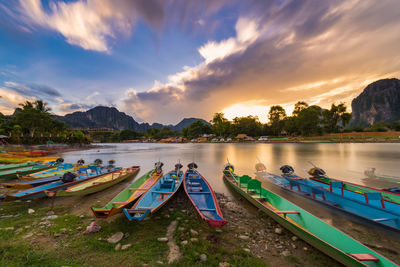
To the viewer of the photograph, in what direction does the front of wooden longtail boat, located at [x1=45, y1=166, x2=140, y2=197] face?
facing the viewer and to the left of the viewer

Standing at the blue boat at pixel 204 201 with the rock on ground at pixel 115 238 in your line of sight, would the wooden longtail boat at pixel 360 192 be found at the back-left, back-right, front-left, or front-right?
back-left

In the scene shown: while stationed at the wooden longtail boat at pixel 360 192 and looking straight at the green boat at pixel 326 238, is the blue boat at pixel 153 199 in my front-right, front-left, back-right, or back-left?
front-right

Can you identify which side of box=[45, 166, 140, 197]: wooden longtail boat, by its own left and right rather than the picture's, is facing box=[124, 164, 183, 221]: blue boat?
left

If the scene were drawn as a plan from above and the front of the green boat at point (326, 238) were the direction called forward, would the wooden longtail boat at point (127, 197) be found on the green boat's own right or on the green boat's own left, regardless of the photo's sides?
on the green boat's own right

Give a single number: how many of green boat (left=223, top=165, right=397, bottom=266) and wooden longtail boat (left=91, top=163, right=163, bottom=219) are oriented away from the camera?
0

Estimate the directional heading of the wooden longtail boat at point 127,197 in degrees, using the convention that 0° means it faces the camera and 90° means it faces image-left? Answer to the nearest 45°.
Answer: approximately 45°

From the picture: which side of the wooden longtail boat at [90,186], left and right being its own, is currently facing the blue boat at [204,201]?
left

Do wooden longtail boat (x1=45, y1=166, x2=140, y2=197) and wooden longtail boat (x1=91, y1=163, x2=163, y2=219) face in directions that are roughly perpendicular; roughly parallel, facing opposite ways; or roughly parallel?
roughly parallel

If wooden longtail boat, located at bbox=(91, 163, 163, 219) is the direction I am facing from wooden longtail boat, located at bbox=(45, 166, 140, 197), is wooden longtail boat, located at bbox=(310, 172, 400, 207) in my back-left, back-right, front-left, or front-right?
front-left

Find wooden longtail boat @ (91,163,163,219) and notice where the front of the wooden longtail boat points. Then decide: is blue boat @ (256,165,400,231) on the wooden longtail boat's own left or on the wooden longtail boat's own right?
on the wooden longtail boat's own left
